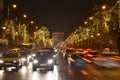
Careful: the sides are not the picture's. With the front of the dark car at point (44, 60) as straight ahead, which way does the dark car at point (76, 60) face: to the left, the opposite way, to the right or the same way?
the opposite way

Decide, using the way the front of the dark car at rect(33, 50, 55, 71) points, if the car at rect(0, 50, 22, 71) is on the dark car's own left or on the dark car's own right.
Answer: on the dark car's own right

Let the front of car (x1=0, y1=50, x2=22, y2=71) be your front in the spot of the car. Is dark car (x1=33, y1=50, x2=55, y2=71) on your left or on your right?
on your left

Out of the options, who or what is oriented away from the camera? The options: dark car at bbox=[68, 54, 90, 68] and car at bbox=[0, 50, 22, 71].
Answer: the dark car

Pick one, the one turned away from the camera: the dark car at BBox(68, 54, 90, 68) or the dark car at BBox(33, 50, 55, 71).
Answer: the dark car at BBox(68, 54, 90, 68)

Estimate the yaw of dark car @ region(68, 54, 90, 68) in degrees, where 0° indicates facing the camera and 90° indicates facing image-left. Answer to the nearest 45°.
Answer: approximately 180°
